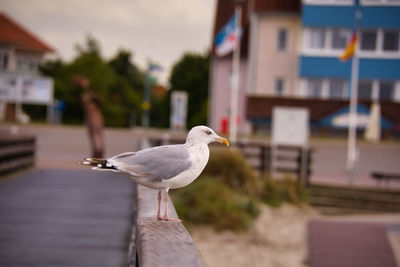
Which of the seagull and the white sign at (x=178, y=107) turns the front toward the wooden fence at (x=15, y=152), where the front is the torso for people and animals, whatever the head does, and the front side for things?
the white sign

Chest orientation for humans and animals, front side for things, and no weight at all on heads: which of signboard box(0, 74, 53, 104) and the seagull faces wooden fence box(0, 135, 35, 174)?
the signboard

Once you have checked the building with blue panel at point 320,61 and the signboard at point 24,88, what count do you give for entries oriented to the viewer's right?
0

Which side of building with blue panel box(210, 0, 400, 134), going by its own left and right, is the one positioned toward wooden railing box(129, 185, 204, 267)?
front

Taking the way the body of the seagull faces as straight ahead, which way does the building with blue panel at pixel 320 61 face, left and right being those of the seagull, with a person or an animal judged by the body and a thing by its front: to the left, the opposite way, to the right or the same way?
to the right

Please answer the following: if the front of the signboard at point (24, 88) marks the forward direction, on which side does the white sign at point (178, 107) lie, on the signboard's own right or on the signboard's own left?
on the signboard's own left

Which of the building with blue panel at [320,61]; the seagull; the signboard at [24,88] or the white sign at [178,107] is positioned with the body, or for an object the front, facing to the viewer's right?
the seagull

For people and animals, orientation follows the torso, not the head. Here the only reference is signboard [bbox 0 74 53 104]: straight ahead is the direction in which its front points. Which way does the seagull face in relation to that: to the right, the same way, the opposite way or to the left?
to the left

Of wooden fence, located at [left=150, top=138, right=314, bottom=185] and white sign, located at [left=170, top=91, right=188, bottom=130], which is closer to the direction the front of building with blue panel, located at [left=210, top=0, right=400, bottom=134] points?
the wooden fence
